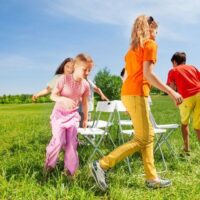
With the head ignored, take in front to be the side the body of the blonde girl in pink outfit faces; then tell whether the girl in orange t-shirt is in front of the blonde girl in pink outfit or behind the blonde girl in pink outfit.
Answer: in front

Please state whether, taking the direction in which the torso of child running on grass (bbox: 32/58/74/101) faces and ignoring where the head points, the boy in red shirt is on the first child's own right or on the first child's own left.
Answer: on the first child's own left

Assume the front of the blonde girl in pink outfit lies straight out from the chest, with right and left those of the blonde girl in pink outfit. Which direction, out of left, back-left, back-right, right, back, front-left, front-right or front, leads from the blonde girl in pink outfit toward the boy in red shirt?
left

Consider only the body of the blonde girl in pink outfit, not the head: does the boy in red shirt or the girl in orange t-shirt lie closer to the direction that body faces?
the girl in orange t-shirt

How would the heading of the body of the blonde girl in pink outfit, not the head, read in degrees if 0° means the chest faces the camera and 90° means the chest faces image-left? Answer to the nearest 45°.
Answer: approximately 315°

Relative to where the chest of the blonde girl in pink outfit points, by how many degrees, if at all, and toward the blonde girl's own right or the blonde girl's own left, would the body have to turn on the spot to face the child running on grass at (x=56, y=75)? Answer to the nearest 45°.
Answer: approximately 135° to the blonde girl's own left

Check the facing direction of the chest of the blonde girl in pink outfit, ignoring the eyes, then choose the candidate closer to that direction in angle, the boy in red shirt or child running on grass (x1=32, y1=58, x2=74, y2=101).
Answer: the boy in red shirt

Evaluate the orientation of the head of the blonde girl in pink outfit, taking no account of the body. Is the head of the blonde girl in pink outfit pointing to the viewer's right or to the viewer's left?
to the viewer's right
